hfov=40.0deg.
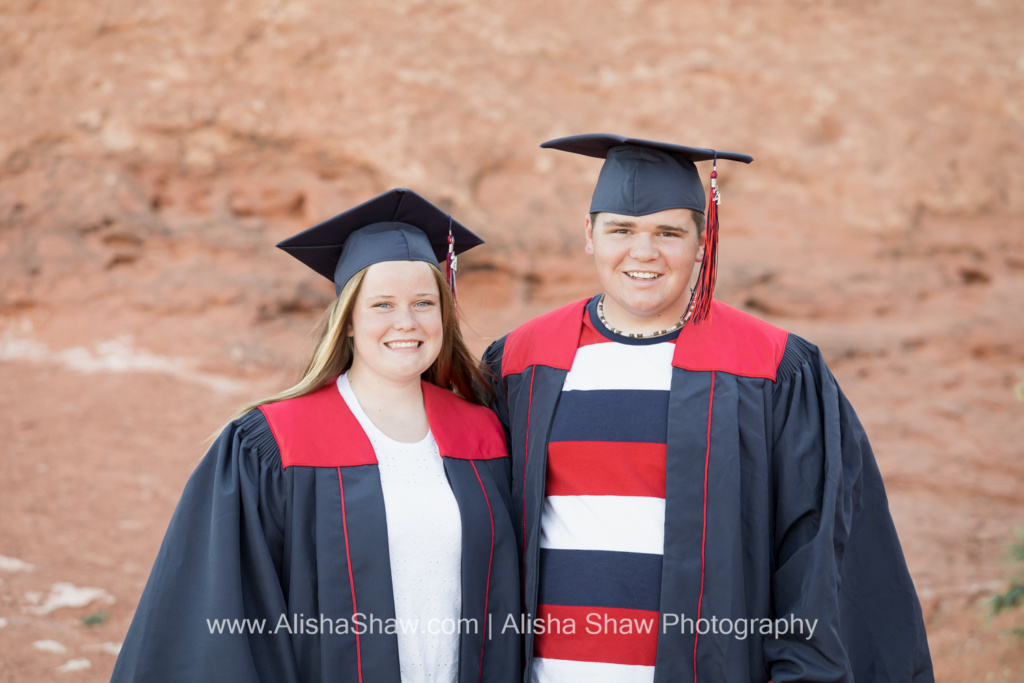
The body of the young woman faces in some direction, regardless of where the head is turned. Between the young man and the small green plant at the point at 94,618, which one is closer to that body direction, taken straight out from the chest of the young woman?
the young man

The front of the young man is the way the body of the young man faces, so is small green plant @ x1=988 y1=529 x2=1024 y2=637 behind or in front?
behind

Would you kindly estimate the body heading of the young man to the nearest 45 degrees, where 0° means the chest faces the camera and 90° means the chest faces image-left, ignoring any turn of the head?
approximately 45°

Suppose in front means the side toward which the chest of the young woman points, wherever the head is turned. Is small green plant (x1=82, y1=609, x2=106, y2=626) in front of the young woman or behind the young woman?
behind

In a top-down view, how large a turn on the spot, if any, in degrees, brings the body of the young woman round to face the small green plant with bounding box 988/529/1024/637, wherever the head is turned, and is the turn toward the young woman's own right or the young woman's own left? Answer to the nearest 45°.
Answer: approximately 90° to the young woman's own left

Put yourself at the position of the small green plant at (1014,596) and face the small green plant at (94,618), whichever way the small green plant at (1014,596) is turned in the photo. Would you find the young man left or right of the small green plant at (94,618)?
left

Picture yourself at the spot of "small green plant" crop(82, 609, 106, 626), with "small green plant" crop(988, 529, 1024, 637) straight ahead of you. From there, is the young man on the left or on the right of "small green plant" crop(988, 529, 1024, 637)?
right

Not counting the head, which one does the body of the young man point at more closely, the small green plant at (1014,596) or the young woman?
the young woman

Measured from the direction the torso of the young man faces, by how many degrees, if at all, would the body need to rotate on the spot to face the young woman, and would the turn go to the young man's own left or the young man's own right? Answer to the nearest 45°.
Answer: approximately 45° to the young man's own right
